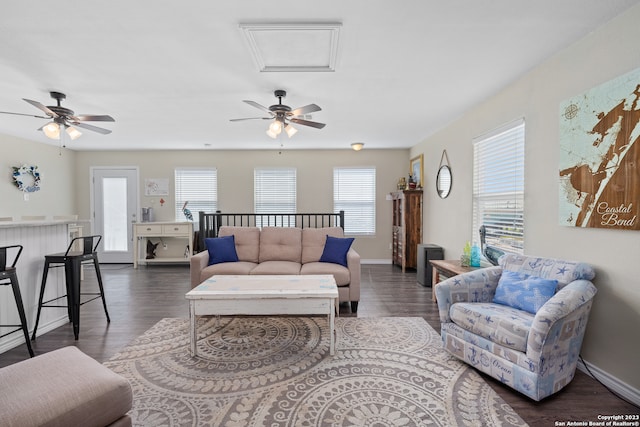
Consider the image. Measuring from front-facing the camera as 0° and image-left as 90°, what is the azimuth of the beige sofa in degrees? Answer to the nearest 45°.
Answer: approximately 0°

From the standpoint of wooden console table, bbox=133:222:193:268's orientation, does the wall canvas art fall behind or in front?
in front

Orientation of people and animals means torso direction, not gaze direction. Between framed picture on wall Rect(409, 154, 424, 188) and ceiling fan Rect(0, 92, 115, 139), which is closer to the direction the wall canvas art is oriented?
the ceiling fan

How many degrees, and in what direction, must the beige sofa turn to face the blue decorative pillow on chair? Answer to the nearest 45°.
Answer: approximately 45° to its left

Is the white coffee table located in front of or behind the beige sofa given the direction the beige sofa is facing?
in front

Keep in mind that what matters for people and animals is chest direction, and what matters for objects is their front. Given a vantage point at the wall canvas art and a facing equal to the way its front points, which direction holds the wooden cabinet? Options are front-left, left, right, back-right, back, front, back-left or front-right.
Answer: right

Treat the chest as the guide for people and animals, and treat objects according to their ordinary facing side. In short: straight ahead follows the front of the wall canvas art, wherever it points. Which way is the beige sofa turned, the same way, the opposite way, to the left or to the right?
to the left

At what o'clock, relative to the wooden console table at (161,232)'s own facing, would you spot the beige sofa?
The beige sofa is roughly at 11 o'clock from the wooden console table.

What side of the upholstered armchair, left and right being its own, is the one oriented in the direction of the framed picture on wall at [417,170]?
right
